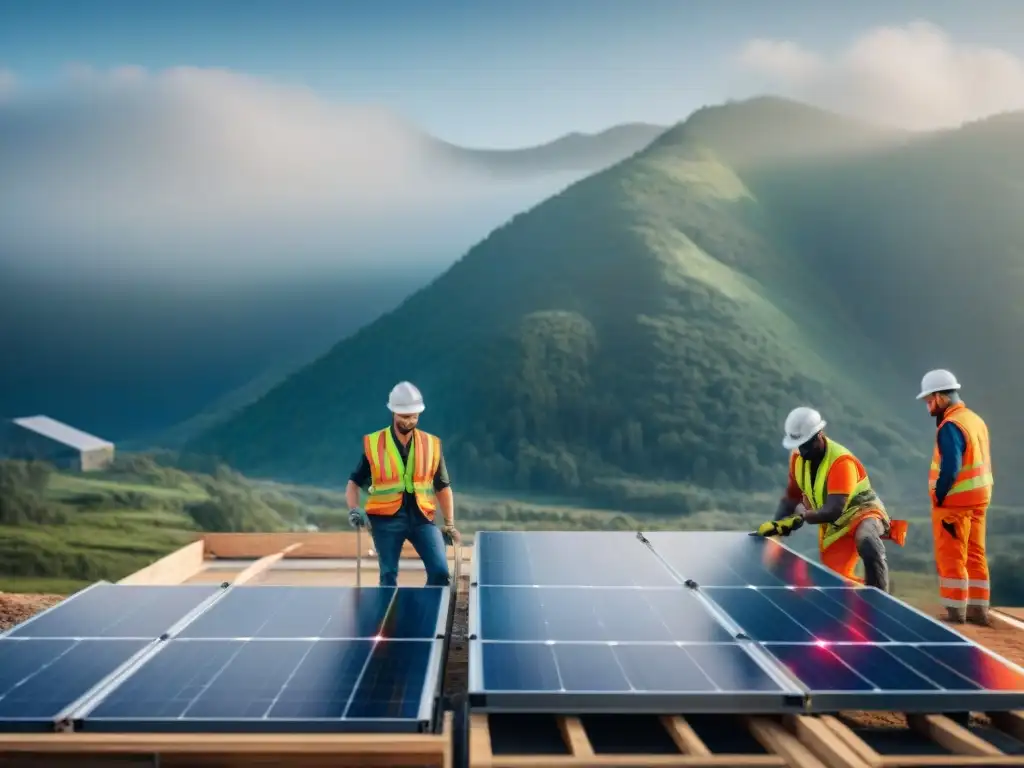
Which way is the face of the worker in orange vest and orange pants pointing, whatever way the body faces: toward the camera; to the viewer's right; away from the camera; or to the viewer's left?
to the viewer's left

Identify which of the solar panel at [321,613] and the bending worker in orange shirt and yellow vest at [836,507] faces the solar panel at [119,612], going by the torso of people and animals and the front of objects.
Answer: the bending worker in orange shirt and yellow vest

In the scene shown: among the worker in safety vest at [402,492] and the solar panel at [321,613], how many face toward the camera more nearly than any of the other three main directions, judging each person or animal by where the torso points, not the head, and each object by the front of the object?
2

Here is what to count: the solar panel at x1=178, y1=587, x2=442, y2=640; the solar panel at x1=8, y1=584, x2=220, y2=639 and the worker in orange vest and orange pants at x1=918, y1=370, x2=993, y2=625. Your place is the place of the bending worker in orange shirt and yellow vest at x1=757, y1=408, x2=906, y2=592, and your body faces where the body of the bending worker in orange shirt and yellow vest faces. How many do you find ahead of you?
2

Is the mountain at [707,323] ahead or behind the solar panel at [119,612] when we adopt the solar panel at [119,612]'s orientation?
behind

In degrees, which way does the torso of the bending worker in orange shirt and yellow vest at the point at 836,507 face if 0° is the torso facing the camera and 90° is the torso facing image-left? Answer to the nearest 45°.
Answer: approximately 45°

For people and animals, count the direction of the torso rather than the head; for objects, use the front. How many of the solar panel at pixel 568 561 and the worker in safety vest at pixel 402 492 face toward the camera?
2

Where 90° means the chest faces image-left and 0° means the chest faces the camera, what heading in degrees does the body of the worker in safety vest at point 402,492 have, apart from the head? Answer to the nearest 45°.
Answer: approximately 0°
